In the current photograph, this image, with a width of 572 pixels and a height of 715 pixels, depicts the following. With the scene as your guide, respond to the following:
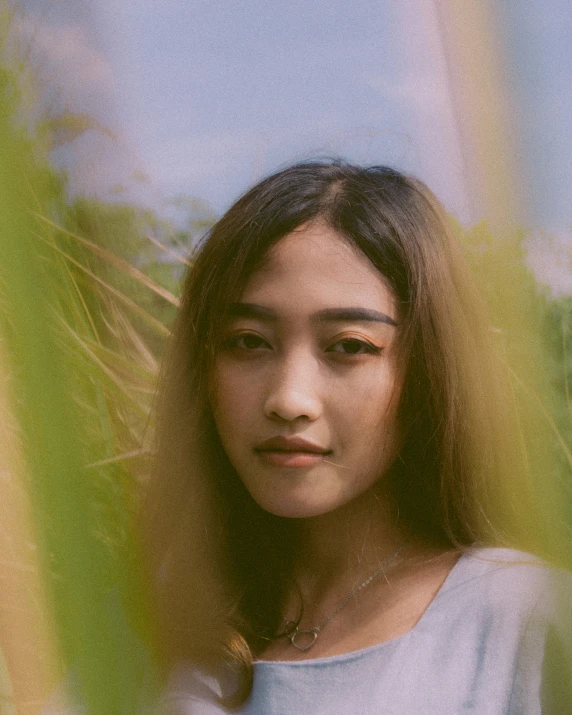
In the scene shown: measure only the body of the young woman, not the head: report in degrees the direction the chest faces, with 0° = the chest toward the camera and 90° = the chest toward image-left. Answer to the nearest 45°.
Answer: approximately 45°
